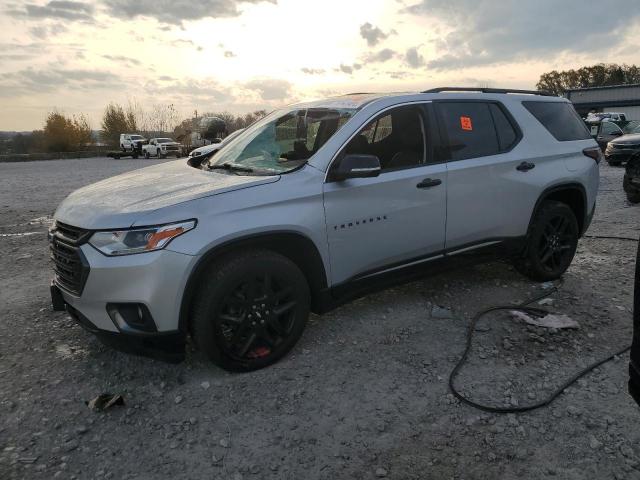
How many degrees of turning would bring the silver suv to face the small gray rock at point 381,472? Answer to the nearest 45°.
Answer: approximately 45° to its left

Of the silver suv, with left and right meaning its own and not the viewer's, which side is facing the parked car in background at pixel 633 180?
back

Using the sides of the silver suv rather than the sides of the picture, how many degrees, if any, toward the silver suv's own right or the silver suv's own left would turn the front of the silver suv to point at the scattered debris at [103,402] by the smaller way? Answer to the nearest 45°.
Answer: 0° — it already faces it

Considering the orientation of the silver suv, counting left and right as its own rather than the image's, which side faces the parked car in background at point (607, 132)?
back

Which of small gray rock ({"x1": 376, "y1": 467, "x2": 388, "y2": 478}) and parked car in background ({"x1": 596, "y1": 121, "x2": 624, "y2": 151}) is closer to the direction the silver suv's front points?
the small gray rock

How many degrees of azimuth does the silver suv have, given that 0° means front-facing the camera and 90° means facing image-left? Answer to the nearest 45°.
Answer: approximately 45°

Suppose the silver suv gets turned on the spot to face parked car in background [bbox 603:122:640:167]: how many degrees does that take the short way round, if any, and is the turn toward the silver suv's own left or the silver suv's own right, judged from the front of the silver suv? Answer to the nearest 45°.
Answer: approximately 180°
